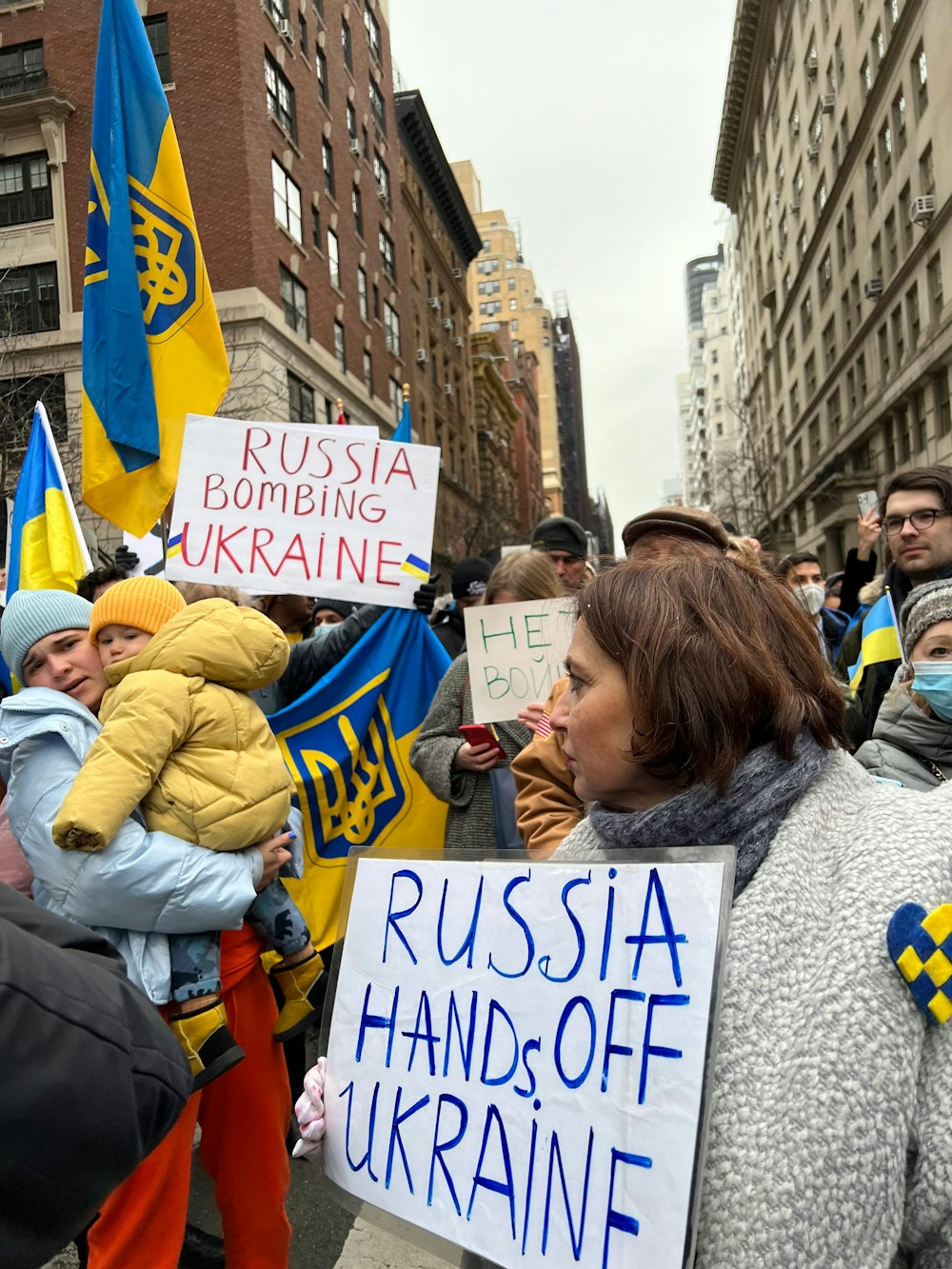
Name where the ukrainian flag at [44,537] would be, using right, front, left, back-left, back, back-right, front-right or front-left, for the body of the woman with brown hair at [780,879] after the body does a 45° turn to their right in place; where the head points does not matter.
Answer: front-right

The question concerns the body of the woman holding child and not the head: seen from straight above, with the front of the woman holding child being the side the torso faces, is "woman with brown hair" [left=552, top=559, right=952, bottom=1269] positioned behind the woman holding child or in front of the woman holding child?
in front

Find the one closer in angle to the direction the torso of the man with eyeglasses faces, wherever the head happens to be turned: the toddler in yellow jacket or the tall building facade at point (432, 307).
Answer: the toddler in yellow jacket

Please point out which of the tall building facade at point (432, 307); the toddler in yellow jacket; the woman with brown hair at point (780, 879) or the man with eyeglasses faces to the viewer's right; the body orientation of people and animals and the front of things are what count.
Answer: the tall building facade

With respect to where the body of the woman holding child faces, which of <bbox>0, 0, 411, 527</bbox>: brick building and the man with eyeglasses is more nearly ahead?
the man with eyeglasses

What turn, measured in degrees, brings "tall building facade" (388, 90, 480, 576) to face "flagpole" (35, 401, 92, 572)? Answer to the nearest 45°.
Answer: approximately 90° to its right

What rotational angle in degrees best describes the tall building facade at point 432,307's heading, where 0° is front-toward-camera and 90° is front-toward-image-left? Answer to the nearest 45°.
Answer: approximately 270°

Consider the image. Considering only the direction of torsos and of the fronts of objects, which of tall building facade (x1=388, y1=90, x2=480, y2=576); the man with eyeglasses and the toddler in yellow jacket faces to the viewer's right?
the tall building facade

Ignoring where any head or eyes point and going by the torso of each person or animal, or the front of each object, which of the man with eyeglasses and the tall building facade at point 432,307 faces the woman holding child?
the man with eyeglasses

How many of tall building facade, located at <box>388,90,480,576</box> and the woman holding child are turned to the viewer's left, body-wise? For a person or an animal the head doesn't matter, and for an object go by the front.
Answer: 0

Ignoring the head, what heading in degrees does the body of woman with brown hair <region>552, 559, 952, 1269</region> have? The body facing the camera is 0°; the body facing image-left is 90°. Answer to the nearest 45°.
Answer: approximately 45°

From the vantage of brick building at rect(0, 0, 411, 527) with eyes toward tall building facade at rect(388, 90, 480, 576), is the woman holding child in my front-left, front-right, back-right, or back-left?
back-right

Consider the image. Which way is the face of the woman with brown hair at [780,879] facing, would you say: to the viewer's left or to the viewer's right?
to the viewer's left

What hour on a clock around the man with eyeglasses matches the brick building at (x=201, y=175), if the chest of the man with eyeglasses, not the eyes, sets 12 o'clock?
The brick building is roughly at 3 o'clock from the man with eyeglasses.
